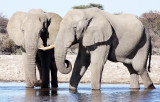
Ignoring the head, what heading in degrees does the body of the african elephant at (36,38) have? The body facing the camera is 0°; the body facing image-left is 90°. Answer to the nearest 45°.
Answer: approximately 0°

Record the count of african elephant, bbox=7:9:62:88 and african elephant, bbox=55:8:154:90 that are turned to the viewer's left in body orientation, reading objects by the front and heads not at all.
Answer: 1

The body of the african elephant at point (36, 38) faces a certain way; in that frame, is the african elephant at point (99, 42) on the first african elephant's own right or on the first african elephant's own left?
on the first african elephant's own left

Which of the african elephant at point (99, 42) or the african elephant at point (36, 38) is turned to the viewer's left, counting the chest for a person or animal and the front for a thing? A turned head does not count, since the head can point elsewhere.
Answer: the african elephant at point (99, 42)

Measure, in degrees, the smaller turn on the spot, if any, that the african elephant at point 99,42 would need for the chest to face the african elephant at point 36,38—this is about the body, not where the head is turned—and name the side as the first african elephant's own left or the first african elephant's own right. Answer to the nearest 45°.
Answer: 0° — it already faces it

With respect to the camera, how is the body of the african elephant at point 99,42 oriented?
to the viewer's left

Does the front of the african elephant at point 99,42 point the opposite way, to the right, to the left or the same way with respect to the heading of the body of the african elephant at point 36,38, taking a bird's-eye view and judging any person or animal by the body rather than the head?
to the right
